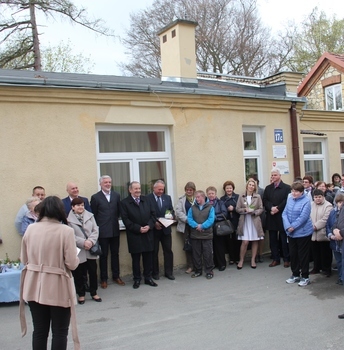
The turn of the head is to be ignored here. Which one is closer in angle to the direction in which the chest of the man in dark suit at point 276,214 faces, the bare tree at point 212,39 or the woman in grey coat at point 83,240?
the woman in grey coat

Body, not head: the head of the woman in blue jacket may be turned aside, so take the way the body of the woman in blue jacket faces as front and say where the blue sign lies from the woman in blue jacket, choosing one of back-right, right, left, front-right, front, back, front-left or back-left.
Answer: back-right

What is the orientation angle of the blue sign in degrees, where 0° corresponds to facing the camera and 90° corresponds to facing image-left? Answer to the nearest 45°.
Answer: approximately 0°

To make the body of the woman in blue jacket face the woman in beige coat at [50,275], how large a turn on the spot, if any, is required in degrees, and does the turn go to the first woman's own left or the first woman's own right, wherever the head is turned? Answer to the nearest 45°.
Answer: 0° — they already face them

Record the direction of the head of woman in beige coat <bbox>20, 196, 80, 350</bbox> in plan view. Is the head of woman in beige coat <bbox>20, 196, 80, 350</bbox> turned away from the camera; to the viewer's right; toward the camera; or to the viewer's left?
away from the camera

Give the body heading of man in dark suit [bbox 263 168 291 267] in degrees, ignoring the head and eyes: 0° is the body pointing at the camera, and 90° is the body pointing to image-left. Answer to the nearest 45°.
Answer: approximately 45°

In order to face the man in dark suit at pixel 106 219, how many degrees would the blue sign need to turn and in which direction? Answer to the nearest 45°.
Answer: approximately 45° to its right

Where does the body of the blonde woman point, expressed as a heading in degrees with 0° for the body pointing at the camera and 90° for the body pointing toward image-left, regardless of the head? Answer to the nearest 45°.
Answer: approximately 0°

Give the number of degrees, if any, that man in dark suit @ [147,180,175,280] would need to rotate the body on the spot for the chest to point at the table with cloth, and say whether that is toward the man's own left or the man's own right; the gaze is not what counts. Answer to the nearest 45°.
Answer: approximately 45° to the man's own right
